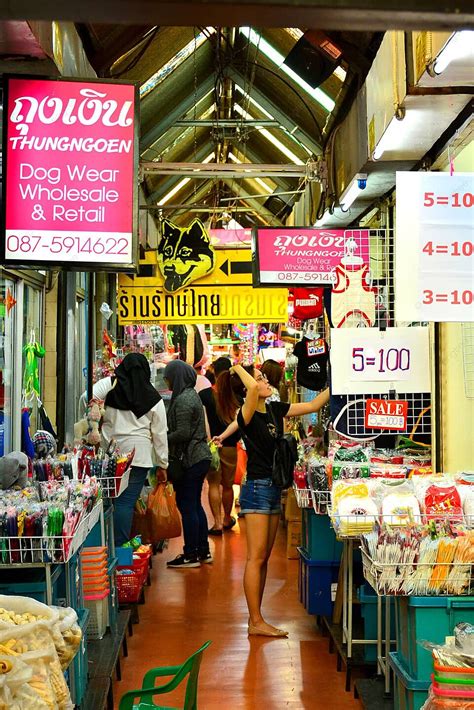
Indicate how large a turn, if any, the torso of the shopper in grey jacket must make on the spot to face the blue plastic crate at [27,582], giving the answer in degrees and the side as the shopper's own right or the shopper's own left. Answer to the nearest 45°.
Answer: approximately 90° to the shopper's own left

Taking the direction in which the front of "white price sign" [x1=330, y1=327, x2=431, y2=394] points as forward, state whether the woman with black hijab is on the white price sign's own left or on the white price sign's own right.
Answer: on the white price sign's own right
